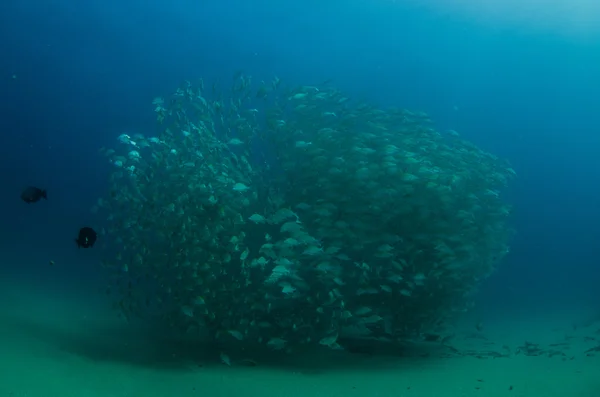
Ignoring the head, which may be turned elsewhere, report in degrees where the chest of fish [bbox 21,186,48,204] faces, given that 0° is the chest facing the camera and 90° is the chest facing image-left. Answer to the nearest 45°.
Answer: approximately 90°
